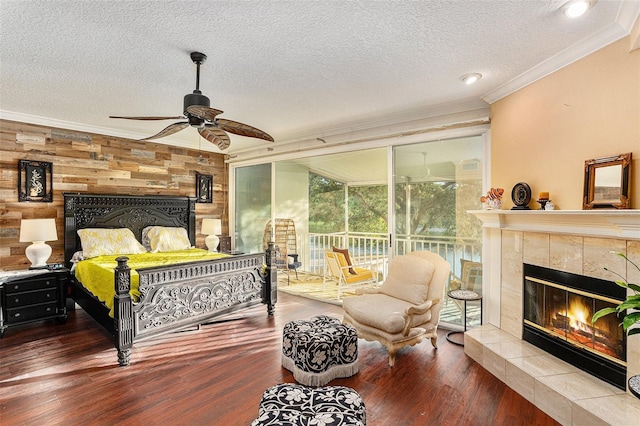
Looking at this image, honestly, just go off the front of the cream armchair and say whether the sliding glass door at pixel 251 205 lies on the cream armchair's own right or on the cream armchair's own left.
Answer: on the cream armchair's own right

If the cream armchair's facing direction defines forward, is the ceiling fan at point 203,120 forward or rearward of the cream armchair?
forward

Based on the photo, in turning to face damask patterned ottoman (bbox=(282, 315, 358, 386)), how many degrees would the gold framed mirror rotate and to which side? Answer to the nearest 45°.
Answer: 0° — it already faces it

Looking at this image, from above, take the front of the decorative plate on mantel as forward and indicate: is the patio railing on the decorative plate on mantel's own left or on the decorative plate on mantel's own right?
on the decorative plate on mantel's own right

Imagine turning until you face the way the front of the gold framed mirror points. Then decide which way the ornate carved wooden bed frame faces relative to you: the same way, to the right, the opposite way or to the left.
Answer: the opposite way

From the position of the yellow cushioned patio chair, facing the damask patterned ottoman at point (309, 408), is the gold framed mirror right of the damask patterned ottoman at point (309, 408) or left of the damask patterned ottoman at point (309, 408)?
left

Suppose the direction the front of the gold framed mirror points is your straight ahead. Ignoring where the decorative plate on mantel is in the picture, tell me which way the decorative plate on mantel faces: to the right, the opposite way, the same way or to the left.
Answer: the same way

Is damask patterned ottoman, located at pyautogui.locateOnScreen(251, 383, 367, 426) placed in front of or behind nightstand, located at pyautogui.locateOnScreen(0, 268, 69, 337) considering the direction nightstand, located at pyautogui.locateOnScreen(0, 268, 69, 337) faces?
in front

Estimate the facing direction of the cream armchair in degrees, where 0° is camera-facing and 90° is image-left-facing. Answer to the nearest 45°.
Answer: approximately 45°

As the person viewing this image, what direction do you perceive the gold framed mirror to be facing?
facing the viewer and to the left of the viewer

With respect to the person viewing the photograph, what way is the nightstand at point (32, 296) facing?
facing the viewer and to the right of the viewer
